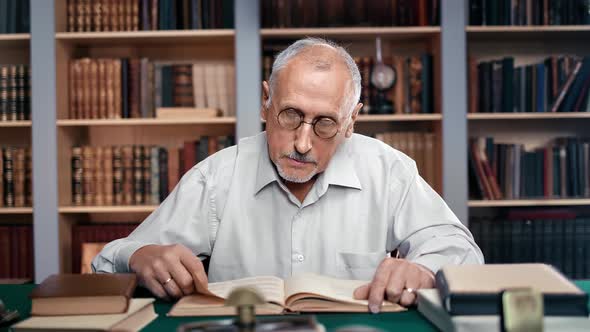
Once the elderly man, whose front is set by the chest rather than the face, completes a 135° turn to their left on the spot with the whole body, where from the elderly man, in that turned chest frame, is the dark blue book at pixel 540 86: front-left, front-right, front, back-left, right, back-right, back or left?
front

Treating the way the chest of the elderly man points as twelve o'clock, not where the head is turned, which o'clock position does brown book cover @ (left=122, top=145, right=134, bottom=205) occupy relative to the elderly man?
The brown book cover is roughly at 5 o'clock from the elderly man.

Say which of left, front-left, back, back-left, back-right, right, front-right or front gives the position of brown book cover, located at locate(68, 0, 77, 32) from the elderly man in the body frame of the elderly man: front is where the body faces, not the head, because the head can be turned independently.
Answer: back-right

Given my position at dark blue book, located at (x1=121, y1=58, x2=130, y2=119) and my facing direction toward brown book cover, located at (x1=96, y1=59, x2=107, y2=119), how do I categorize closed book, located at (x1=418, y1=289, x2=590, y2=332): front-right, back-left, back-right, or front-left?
back-left

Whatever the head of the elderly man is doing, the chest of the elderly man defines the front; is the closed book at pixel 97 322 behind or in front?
in front

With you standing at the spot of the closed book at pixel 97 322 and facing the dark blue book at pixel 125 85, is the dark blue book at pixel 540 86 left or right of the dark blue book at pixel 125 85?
right

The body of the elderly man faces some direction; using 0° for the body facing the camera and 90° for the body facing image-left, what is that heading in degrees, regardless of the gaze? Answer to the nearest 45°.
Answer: approximately 0°

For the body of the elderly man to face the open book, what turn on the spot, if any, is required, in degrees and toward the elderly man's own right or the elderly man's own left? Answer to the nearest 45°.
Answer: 0° — they already face it

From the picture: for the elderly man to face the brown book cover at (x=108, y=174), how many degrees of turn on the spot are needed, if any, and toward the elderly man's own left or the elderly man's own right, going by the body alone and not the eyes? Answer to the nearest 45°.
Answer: approximately 135° to the elderly man's own right

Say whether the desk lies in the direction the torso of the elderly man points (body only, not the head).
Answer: yes

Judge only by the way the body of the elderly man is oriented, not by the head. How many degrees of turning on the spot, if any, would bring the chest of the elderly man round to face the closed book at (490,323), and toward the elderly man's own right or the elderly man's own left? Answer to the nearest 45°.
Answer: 0° — they already face it

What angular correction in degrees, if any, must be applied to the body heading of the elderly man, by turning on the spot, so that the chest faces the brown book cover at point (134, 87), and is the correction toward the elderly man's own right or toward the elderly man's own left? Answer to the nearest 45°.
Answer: approximately 135° to the elderly man's own right

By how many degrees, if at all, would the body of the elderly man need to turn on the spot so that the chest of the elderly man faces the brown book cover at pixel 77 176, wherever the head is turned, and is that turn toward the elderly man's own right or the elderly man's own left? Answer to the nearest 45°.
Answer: approximately 135° to the elderly man's own right
